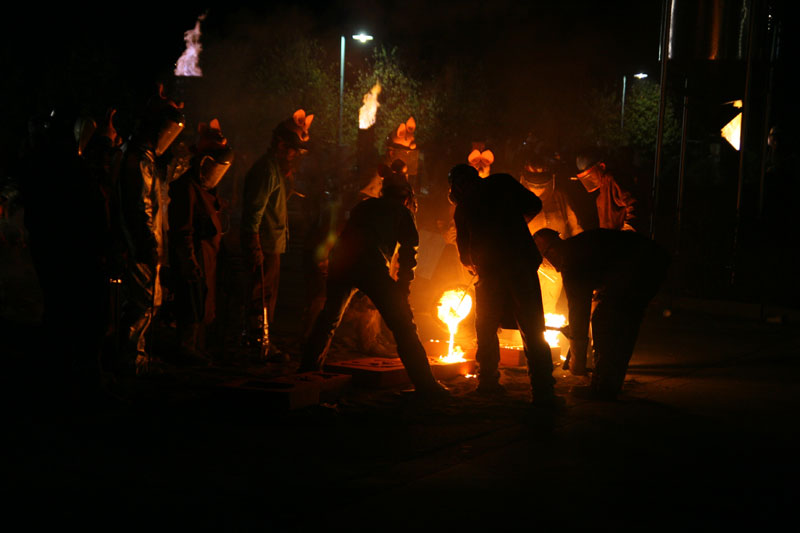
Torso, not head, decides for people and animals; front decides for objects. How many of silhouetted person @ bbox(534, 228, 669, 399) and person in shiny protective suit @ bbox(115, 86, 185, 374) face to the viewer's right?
1

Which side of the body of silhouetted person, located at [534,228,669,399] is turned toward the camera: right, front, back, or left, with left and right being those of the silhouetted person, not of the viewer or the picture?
left

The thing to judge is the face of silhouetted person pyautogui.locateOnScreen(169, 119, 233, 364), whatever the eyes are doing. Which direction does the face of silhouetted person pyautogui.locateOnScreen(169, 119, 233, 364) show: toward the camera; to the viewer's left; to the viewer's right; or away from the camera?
to the viewer's right

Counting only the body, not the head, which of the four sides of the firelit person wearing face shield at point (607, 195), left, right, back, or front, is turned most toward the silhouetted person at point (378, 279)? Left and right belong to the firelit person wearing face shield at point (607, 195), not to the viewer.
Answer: front

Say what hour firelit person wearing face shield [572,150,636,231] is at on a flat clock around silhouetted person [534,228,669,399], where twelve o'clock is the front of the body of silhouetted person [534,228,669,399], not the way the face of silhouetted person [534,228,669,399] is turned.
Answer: firelit person wearing face shield [572,150,636,231] is roughly at 3 o'clock from silhouetted person [534,228,669,399].

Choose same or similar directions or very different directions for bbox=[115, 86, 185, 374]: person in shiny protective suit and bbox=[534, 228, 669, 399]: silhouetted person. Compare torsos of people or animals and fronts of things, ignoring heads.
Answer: very different directions

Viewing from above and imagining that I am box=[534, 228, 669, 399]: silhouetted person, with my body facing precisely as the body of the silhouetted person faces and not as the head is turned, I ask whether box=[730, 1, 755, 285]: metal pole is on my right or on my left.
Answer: on my right

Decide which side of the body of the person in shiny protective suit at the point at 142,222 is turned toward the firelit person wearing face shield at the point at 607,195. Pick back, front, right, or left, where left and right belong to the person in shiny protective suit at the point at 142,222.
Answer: front

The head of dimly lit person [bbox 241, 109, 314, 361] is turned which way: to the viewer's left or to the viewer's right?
to the viewer's right

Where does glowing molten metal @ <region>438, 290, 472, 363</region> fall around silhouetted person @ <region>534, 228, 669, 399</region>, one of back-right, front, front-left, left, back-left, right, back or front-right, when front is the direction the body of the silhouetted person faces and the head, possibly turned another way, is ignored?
front-right

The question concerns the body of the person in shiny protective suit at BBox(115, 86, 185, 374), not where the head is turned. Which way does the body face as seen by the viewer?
to the viewer's right

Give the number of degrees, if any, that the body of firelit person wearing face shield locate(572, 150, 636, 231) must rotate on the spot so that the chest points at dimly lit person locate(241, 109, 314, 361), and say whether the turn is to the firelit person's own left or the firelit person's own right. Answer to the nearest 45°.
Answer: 0° — they already face them
